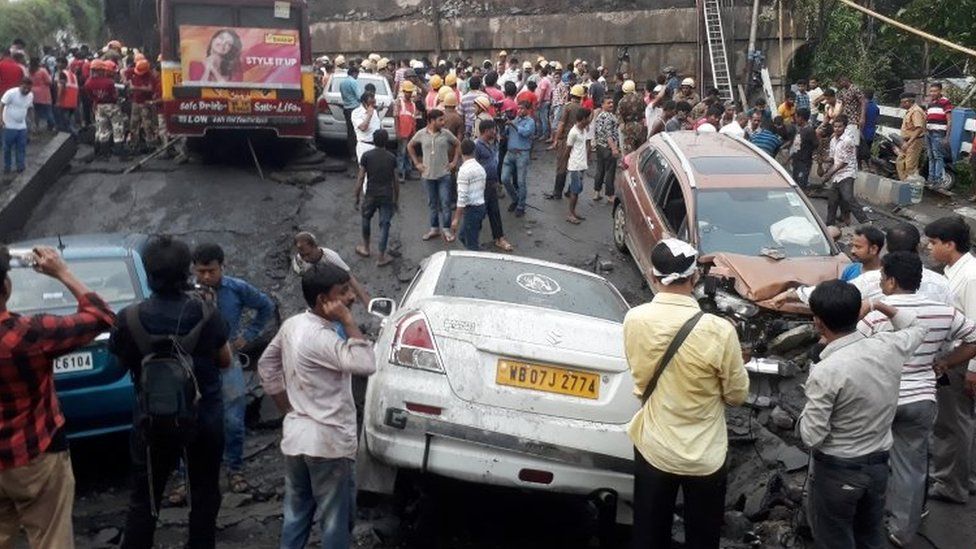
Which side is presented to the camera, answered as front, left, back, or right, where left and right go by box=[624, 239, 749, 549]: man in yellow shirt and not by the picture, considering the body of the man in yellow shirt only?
back

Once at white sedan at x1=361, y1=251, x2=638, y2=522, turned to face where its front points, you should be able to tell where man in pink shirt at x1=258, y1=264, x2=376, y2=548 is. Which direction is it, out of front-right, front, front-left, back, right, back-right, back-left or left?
back-left

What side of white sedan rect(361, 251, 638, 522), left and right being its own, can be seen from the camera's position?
back

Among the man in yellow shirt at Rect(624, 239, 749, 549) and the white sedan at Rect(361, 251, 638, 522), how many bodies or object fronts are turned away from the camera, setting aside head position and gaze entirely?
2

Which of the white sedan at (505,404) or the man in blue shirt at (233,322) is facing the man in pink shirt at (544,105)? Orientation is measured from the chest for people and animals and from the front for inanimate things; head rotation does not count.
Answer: the white sedan

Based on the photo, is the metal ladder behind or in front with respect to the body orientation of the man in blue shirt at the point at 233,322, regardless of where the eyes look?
behind

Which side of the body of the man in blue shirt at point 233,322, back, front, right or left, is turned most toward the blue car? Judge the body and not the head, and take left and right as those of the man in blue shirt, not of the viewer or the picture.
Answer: right

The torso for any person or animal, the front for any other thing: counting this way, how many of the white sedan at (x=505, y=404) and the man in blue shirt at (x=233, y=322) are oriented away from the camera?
1

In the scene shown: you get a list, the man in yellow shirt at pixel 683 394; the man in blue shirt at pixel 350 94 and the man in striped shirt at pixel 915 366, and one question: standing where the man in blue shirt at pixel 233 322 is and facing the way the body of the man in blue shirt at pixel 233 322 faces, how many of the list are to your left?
2
